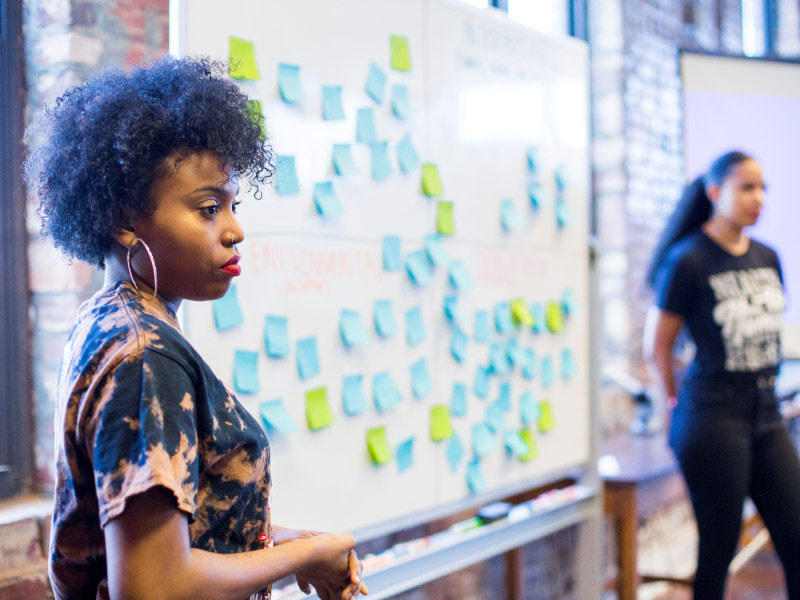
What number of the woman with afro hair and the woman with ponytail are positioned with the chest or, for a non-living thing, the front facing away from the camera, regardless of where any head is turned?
0

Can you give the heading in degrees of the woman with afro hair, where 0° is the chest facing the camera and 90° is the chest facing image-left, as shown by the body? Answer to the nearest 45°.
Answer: approximately 270°

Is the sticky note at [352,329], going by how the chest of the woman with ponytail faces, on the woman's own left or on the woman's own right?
on the woman's own right

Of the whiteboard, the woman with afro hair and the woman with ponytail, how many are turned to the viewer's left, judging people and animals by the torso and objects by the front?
0

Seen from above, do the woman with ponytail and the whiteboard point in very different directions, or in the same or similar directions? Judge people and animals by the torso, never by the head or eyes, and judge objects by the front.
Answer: same or similar directions

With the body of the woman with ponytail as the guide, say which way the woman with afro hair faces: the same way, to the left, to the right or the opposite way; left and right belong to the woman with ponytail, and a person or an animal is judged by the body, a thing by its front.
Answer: to the left

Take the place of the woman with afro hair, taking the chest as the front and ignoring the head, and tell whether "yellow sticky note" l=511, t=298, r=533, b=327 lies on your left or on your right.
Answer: on your left

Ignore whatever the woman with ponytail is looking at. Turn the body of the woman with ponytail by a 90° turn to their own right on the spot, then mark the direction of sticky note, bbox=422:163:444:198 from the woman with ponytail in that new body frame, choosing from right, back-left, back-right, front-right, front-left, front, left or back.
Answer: front

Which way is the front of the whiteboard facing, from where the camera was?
facing the viewer and to the right of the viewer

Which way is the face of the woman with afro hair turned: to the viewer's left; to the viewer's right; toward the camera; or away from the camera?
to the viewer's right

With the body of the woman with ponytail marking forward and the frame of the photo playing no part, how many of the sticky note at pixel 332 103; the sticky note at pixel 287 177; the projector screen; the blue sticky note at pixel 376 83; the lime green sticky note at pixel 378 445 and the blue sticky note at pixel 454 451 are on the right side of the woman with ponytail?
5

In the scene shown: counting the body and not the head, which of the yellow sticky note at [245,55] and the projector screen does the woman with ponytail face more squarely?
the yellow sticky note

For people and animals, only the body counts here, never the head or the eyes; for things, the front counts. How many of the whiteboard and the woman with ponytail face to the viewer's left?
0

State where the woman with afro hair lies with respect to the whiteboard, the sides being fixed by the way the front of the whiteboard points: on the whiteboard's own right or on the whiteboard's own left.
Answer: on the whiteboard's own right

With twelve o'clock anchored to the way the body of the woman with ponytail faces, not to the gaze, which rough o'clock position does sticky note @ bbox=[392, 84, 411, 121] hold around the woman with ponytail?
The sticky note is roughly at 3 o'clock from the woman with ponytail.
